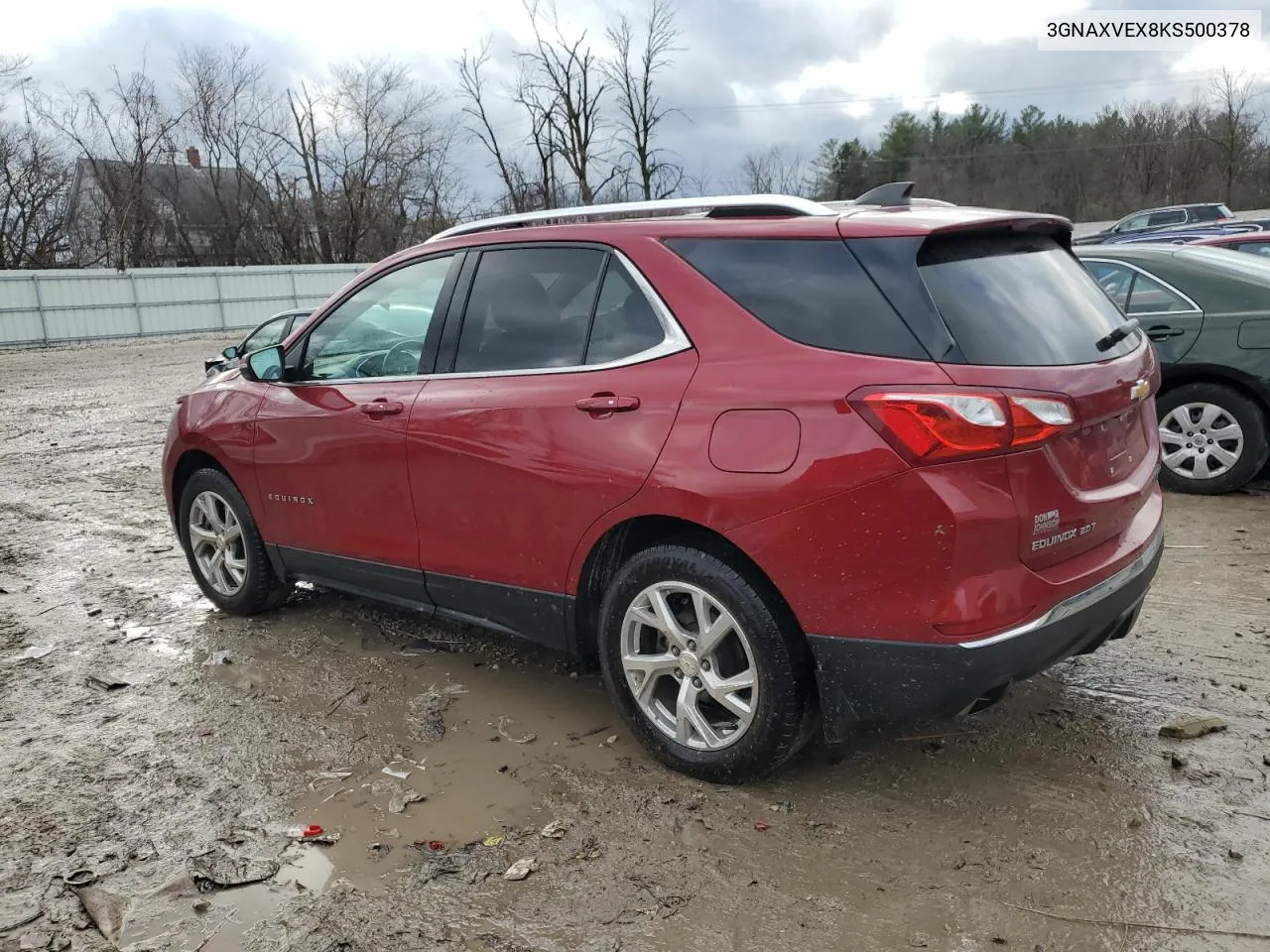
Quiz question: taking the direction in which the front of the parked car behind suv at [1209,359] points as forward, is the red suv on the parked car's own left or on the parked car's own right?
on the parked car's own left

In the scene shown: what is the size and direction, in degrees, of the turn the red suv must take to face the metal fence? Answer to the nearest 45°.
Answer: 0° — it already faces it

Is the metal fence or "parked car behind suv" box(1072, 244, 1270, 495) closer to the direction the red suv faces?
the metal fence

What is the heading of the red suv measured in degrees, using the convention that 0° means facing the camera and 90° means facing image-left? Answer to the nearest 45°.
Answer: approximately 135°

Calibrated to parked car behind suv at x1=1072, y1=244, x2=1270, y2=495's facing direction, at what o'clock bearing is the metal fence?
The metal fence is roughly at 1 o'clock from the parked car behind suv.

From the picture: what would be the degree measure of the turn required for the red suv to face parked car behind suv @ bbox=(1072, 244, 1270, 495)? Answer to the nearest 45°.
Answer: approximately 90° to its right

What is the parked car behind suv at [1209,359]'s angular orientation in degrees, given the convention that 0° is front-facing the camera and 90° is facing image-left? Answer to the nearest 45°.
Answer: approximately 90°
